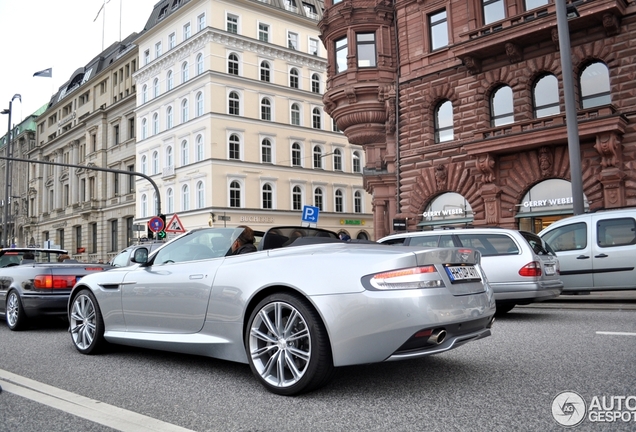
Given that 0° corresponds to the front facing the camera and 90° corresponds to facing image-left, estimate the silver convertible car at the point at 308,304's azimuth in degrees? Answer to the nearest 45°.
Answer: approximately 135°

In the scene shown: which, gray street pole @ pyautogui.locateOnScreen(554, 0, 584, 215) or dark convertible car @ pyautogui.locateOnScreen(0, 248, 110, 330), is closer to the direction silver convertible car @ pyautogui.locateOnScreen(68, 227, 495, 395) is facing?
the dark convertible car

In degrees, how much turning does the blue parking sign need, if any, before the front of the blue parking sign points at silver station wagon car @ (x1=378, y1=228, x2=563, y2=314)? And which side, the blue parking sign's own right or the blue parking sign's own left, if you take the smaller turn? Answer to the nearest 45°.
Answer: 0° — it already faces it

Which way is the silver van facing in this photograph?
to the viewer's left

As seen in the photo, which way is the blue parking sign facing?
toward the camera

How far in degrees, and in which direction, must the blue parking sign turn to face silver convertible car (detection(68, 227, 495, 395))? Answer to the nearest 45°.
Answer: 0° — it already faces it

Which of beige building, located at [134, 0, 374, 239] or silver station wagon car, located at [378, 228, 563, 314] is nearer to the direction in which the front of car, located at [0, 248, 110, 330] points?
the beige building

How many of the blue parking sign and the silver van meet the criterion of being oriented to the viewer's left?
1

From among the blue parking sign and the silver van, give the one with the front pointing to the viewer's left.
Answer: the silver van

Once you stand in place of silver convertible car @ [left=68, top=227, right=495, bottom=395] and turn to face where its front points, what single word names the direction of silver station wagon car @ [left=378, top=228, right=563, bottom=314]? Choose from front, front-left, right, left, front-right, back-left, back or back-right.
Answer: right

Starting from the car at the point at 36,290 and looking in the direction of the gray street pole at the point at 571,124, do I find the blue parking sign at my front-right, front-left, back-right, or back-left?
front-left

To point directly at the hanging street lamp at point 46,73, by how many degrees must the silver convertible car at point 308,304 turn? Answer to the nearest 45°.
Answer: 0° — it already faces it
